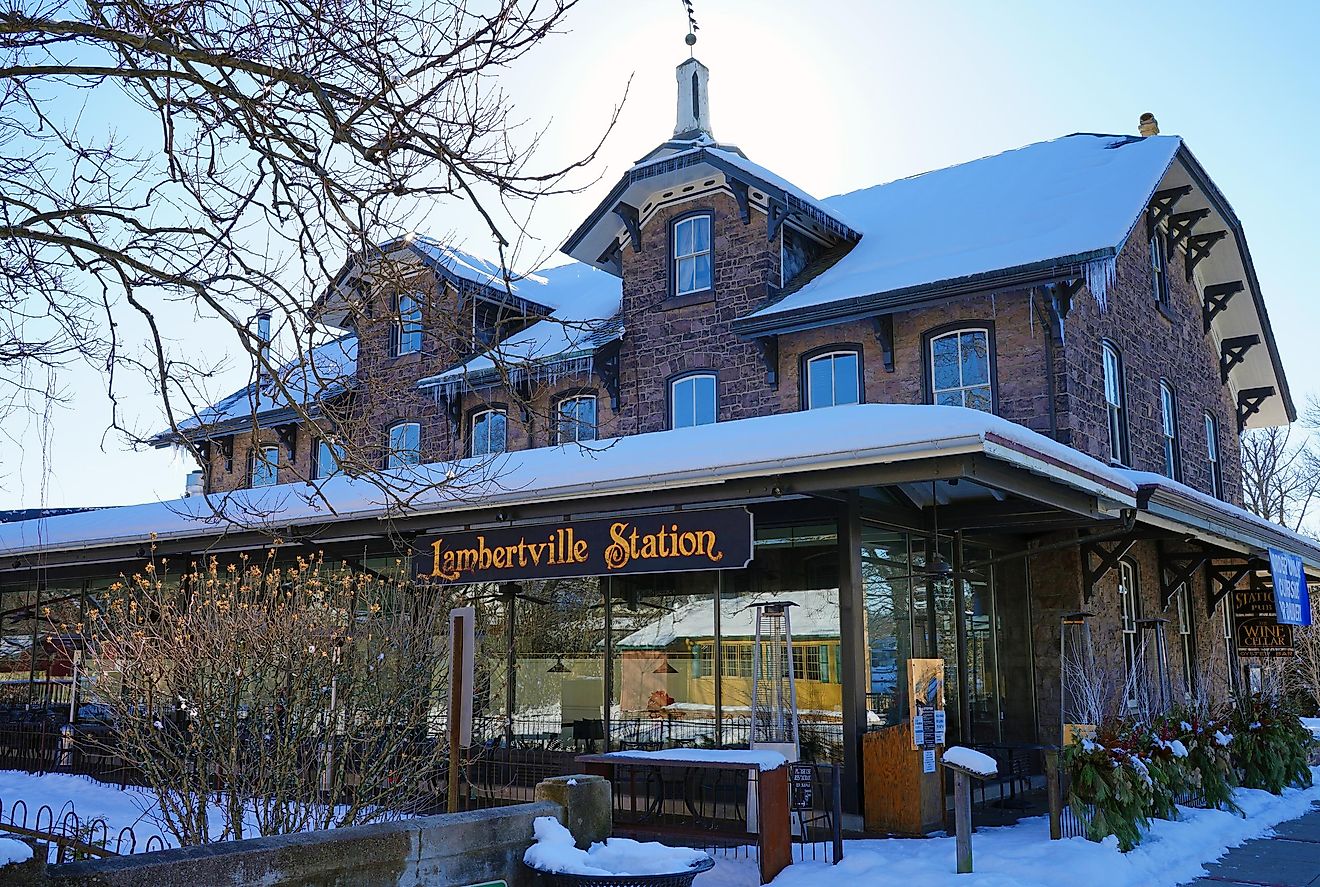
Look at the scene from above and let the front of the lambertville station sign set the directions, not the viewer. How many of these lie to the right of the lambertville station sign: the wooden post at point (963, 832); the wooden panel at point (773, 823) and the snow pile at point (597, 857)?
0

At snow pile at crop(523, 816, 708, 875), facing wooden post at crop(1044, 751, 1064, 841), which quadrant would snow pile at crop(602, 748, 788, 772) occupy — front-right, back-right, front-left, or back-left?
front-left

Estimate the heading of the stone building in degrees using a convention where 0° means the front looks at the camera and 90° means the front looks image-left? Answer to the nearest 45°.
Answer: approximately 45°

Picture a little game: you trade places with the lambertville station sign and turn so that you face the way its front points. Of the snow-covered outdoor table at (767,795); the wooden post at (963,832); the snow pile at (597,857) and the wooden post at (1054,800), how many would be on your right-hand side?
0

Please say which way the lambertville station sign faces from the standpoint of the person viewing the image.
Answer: facing the viewer and to the left of the viewer

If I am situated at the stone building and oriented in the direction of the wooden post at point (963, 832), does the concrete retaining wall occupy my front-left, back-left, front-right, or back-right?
front-right

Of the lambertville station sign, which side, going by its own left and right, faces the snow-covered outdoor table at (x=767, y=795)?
left

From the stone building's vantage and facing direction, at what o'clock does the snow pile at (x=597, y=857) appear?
The snow pile is roughly at 11 o'clock from the stone building.

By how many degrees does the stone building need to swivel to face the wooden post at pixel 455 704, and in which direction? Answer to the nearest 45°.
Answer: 0° — it already faces it

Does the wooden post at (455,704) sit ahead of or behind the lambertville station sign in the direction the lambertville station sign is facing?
ahead

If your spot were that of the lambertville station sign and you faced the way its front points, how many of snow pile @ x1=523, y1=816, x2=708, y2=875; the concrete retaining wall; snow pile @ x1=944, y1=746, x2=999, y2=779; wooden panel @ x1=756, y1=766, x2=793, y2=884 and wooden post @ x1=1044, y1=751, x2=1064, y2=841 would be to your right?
0

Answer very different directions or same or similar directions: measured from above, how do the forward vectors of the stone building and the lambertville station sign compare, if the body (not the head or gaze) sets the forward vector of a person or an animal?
same or similar directions
